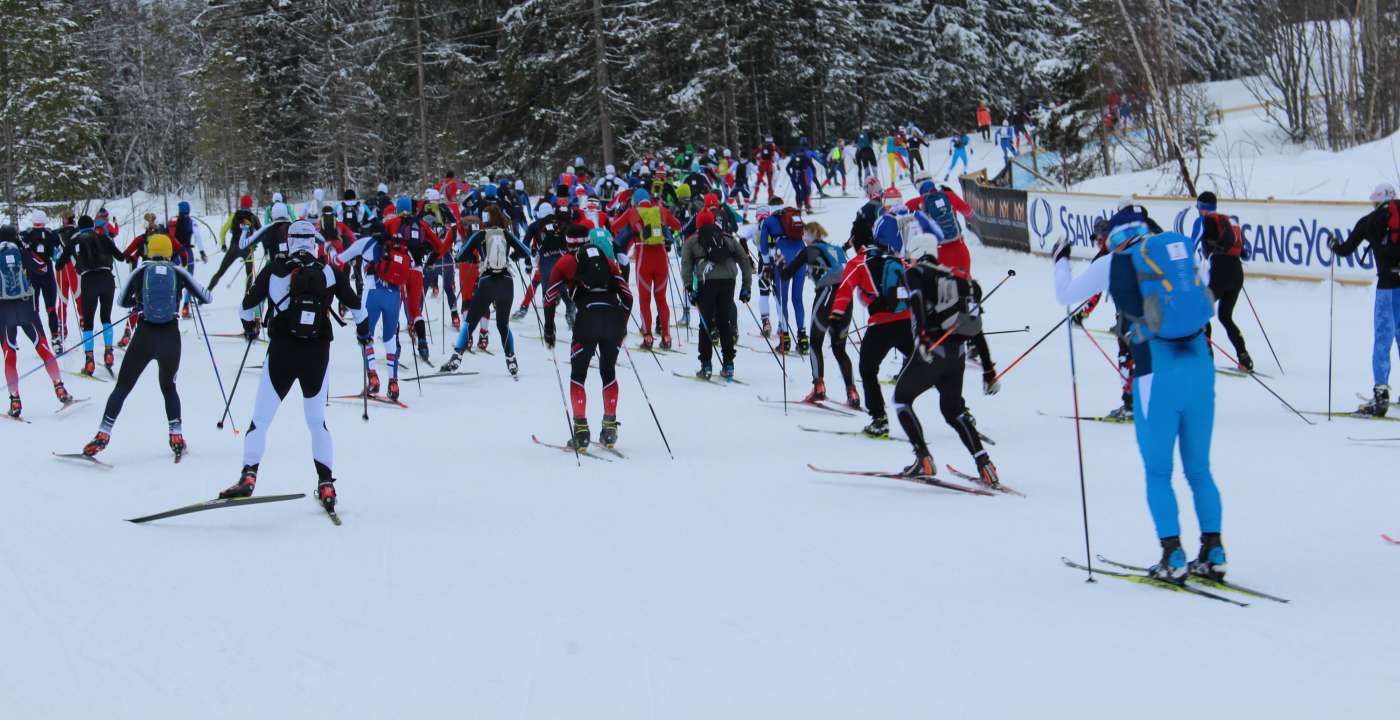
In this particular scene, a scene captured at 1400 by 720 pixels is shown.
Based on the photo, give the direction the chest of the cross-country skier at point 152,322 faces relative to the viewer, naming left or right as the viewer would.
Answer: facing away from the viewer

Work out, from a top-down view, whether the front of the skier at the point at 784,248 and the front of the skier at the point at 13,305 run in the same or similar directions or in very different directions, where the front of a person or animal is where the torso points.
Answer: same or similar directions

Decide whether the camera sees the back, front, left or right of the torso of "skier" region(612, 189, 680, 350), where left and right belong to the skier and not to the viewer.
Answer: back

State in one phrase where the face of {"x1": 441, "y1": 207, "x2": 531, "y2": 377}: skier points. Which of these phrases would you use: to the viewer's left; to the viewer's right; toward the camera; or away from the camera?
away from the camera

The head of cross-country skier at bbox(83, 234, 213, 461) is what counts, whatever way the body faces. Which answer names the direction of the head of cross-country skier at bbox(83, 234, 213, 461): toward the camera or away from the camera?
away from the camera

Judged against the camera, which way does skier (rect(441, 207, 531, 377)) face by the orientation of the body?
away from the camera

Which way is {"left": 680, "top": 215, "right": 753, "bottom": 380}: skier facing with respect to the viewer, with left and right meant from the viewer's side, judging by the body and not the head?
facing away from the viewer

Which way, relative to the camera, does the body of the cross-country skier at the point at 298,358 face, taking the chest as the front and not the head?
away from the camera

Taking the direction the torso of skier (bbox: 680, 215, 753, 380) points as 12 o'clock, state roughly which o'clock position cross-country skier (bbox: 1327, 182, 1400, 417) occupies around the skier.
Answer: The cross-country skier is roughly at 4 o'clock from the skier.

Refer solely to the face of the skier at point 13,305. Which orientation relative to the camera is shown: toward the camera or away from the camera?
away from the camera

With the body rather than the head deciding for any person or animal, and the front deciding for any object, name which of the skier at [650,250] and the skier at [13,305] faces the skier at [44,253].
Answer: the skier at [13,305]

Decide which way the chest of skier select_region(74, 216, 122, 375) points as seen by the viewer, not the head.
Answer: away from the camera

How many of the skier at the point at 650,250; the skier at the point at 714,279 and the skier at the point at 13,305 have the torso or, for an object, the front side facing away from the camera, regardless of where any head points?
3

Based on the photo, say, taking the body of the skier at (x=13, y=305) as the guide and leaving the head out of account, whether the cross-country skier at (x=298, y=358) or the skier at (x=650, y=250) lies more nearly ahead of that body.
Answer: the skier

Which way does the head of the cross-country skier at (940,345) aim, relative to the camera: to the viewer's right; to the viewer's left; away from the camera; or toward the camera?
away from the camera

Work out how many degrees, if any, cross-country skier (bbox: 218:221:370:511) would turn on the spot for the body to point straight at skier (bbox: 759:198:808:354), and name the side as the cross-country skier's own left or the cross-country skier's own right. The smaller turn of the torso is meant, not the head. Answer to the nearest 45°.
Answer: approximately 45° to the cross-country skier's own right

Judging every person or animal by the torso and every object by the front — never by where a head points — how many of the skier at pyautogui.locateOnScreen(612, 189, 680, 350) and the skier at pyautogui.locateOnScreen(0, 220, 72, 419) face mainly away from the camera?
2

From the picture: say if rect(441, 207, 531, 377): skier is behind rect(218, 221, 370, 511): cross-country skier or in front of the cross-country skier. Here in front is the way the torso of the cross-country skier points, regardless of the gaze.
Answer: in front

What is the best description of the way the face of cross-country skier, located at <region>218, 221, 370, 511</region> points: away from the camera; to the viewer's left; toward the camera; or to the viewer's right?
away from the camera

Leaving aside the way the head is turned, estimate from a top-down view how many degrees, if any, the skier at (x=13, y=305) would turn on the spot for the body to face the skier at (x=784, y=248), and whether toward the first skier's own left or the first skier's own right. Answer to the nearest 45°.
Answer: approximately 90° to the first skier's own right
